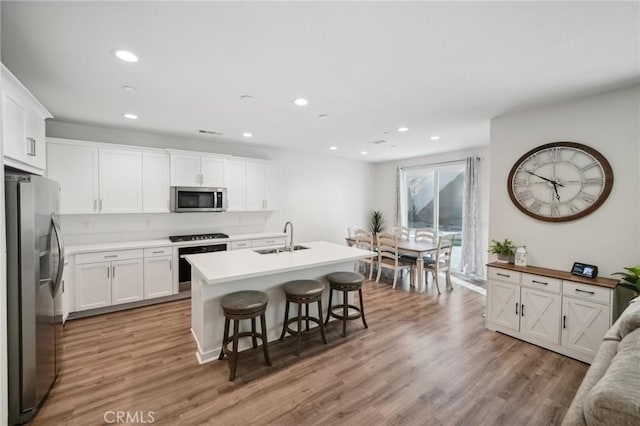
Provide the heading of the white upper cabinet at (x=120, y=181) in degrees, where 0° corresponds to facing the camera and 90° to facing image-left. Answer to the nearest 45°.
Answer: approximately 0°

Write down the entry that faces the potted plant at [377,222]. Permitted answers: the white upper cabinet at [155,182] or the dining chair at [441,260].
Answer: the dining chair

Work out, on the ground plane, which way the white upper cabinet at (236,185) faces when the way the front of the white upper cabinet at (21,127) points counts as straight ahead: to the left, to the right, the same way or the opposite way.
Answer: to the right

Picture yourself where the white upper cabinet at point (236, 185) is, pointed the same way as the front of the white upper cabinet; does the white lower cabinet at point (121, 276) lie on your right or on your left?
on your right

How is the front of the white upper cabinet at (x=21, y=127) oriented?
to the viewer's right

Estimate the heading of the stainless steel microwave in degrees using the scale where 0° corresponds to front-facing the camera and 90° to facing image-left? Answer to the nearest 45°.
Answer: approximately 0°

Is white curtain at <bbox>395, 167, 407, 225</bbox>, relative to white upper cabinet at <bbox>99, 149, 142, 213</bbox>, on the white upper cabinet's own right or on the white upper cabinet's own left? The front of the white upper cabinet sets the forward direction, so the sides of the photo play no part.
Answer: on the white upper cabinet's own left

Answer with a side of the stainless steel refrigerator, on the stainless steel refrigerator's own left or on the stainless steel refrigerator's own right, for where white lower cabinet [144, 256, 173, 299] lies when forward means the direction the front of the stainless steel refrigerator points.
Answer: on the stainless steel refrigerator's own left
